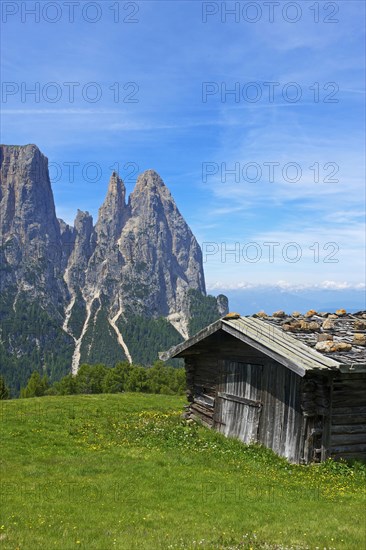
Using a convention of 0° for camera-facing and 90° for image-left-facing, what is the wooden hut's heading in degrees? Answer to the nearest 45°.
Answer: approximately 45°
